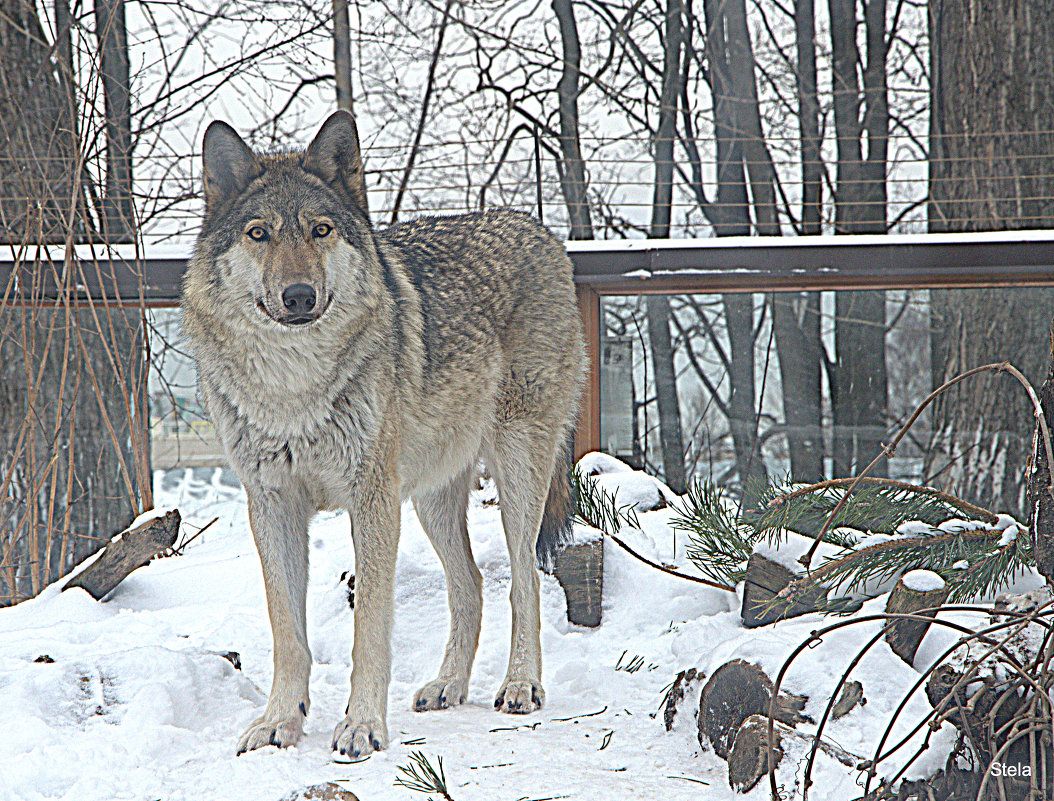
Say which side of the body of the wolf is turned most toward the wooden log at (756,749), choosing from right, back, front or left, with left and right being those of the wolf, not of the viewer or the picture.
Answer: left

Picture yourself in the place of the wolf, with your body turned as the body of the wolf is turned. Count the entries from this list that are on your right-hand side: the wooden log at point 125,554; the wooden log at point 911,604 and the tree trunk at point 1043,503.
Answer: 1

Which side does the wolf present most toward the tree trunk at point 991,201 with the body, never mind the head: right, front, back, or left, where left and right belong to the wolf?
back

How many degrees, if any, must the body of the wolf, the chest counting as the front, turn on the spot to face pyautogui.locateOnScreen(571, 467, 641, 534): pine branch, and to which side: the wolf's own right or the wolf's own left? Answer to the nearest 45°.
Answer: approximately 180°

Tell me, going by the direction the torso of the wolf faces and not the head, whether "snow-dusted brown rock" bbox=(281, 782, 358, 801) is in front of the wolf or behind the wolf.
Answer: in front

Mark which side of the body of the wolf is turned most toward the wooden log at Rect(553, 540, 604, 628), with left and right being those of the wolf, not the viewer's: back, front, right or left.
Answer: back

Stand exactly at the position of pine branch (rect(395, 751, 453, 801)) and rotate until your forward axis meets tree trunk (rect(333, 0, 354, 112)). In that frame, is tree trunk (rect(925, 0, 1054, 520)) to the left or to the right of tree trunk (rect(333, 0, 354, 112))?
right

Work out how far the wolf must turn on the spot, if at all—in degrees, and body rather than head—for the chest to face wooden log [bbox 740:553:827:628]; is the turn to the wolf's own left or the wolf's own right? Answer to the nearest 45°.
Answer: approximately 135° to the wolf's own left

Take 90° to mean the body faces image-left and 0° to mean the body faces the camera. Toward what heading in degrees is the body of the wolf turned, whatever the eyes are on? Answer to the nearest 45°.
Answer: approximately 45°

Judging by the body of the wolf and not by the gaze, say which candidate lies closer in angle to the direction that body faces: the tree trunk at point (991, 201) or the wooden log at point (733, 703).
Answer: the wooden log
